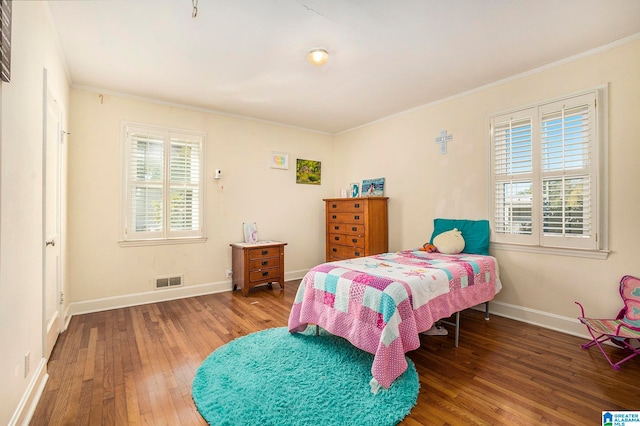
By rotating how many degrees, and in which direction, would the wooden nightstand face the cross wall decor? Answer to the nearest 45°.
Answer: approximately 45° to its left

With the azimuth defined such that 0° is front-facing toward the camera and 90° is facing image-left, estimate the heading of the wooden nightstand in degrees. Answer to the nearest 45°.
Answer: approximately 315°

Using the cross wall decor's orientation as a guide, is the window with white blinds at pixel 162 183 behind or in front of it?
in front

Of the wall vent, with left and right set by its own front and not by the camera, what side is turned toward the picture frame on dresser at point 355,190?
left

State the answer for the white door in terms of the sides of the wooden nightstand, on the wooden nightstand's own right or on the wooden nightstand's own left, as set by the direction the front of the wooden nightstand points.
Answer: on the wooden nightstand's own right

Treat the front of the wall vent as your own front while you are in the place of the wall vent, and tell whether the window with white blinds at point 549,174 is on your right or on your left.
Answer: on your left

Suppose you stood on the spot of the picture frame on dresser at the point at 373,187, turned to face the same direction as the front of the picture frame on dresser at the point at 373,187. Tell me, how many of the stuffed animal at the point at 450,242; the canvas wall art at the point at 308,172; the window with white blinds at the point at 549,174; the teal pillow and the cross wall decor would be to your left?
4

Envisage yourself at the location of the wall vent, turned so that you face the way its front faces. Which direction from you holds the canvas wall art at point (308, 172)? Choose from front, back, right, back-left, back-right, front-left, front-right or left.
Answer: left

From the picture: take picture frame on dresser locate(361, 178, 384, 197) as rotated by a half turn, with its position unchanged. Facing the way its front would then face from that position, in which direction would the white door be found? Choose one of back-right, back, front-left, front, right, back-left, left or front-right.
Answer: back

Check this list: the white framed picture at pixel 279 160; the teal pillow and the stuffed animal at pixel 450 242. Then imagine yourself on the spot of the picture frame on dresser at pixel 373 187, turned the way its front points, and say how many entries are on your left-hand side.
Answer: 2

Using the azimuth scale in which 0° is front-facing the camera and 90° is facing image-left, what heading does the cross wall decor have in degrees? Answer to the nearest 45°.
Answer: approximately 45°

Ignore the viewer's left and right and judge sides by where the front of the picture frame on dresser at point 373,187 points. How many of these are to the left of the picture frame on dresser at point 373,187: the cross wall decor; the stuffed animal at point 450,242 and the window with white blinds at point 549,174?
3

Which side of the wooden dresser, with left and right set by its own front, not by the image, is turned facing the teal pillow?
left

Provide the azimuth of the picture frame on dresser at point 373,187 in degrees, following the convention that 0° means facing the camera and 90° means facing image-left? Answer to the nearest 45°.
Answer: approximately 45°

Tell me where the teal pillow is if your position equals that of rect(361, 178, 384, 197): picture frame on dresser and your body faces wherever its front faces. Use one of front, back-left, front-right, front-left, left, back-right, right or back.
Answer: left

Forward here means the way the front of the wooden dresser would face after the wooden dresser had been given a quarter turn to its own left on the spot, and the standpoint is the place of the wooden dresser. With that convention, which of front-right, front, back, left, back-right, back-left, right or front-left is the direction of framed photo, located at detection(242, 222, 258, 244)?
back-right

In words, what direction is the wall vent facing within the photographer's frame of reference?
facing the viewer
